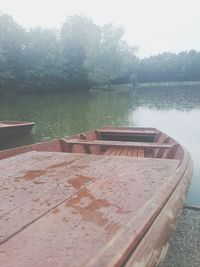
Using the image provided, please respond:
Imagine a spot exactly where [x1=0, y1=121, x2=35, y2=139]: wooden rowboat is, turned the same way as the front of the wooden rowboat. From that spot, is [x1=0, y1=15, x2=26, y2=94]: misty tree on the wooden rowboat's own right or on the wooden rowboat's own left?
on the wooden rowboat's own left

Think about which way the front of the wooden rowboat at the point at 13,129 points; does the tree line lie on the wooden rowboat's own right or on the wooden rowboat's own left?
on the wooden rowboat's own left

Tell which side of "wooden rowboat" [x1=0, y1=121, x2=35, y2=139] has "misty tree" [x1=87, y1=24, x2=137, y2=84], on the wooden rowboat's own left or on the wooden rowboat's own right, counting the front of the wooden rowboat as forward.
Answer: on the wooden rowboat's own left

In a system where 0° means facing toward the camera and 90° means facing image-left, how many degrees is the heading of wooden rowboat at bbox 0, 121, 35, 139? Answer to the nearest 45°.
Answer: approximately 270°
